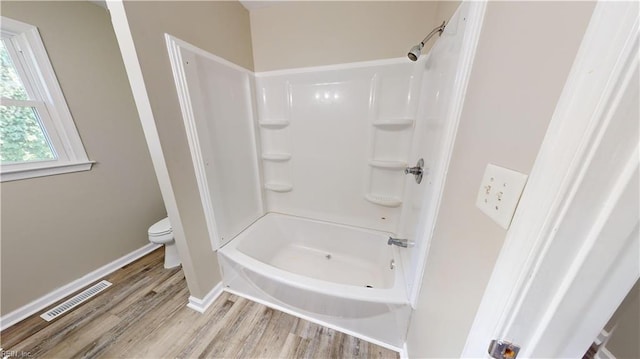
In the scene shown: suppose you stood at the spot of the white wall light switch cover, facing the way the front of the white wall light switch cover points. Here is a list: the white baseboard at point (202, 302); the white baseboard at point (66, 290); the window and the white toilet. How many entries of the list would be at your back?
0

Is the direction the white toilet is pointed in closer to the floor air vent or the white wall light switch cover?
the floor air vent

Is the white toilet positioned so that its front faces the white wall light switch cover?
no

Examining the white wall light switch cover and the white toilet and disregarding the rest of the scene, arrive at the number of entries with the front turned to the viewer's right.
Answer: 0

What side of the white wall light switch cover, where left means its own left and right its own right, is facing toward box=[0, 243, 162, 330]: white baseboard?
front

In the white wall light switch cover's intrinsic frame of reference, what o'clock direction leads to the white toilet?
The white toilet is roughly at 1 o'clock from the white wall light switch cover.

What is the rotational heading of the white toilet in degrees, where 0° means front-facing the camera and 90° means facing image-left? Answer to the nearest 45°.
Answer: approximately 90°

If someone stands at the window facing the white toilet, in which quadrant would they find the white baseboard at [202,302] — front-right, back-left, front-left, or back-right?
front-right

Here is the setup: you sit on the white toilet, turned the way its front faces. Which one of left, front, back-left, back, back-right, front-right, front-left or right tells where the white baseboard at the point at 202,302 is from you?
left

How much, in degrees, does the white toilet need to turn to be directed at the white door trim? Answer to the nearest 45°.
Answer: approximately 90° to its left

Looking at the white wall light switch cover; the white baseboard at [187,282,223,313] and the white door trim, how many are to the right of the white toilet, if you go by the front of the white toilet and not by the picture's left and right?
0

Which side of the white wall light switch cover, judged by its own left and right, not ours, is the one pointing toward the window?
front

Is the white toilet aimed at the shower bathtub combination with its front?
no

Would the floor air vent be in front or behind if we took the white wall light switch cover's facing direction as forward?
in front

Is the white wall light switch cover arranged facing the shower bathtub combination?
no
